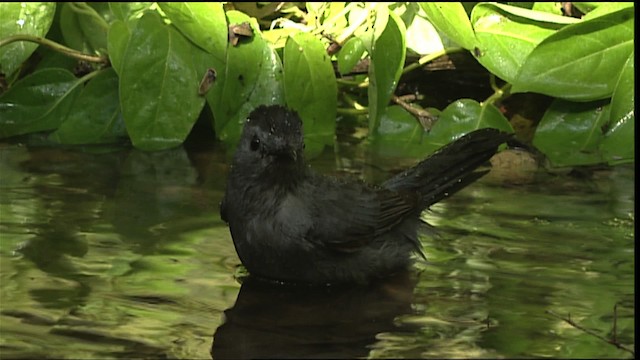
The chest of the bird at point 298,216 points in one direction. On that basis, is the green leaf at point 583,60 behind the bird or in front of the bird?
behind

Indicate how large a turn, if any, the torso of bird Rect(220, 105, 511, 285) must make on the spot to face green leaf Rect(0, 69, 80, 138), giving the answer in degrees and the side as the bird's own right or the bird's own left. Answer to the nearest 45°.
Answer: approximately 90° to the bird's own right

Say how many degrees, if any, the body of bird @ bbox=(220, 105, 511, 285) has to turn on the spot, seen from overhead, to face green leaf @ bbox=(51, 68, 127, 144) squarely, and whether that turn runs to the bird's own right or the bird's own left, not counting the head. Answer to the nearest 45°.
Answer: approximately 90° to the bird's own right

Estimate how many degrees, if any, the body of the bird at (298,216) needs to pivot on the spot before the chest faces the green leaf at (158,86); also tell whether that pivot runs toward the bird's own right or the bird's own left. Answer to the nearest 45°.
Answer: approximately 90° to the bird's own right

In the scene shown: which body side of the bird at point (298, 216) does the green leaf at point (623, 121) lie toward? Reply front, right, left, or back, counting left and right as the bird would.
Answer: back

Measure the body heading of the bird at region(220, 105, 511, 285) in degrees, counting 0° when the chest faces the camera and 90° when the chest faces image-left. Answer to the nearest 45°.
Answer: approximately 45°

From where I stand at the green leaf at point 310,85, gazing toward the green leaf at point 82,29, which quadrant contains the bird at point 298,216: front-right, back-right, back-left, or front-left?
back-left

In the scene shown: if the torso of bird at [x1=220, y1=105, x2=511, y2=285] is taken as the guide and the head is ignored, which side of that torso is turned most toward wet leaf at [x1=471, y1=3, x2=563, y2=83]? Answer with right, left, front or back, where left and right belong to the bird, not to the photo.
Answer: back

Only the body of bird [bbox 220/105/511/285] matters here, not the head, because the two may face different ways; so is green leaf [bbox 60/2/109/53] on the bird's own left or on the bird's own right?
on the bird's own right

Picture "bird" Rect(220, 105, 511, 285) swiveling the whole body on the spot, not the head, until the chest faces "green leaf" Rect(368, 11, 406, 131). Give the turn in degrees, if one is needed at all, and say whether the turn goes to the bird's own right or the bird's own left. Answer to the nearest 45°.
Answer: approximately 135° to the bird's own right

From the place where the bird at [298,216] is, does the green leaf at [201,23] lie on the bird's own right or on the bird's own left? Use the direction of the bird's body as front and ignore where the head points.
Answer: on the bird's own right

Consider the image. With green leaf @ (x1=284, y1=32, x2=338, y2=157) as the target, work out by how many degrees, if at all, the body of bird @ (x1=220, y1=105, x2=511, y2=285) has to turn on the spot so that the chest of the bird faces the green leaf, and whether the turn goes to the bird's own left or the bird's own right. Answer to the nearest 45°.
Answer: approximately 135° to the bird's own right
